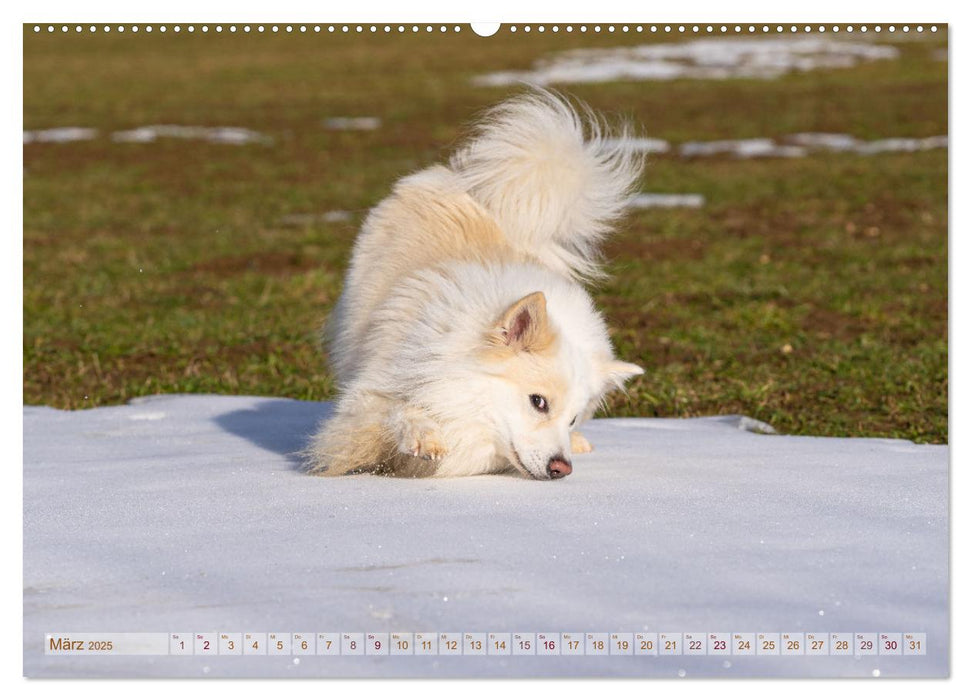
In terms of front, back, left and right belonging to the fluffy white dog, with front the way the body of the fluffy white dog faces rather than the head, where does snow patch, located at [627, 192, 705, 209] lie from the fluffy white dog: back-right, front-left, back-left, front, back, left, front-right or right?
back-left

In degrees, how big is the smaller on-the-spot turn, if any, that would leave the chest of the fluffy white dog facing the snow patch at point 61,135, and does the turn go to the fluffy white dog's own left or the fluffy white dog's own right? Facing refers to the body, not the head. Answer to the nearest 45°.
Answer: approximately 135° to the fluffy white dog's own left

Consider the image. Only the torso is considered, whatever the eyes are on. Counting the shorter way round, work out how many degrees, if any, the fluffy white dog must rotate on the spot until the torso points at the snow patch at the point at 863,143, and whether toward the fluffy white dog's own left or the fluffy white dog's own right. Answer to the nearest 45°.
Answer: approximately 135° to the fluffy white dog's own left

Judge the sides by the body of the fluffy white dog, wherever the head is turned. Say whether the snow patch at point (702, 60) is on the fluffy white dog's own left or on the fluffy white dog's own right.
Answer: on the fluffy white dog's own left
